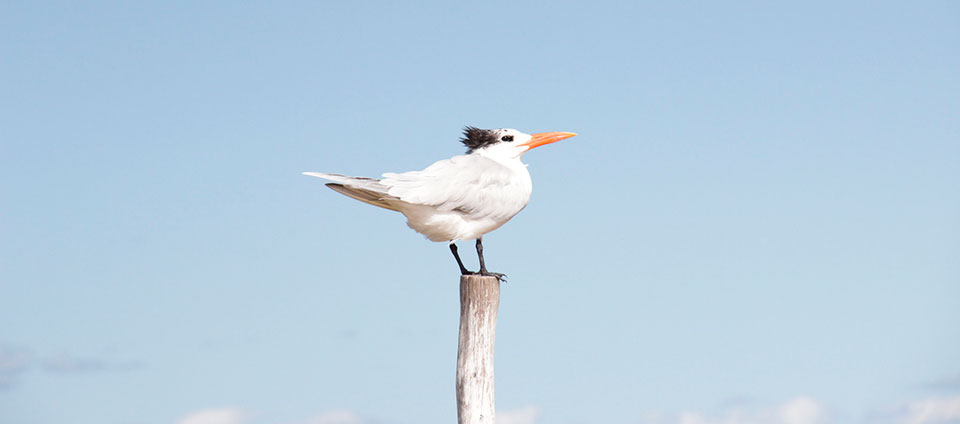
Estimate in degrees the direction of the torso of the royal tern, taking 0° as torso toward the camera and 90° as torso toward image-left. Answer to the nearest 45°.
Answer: approximately 270°
